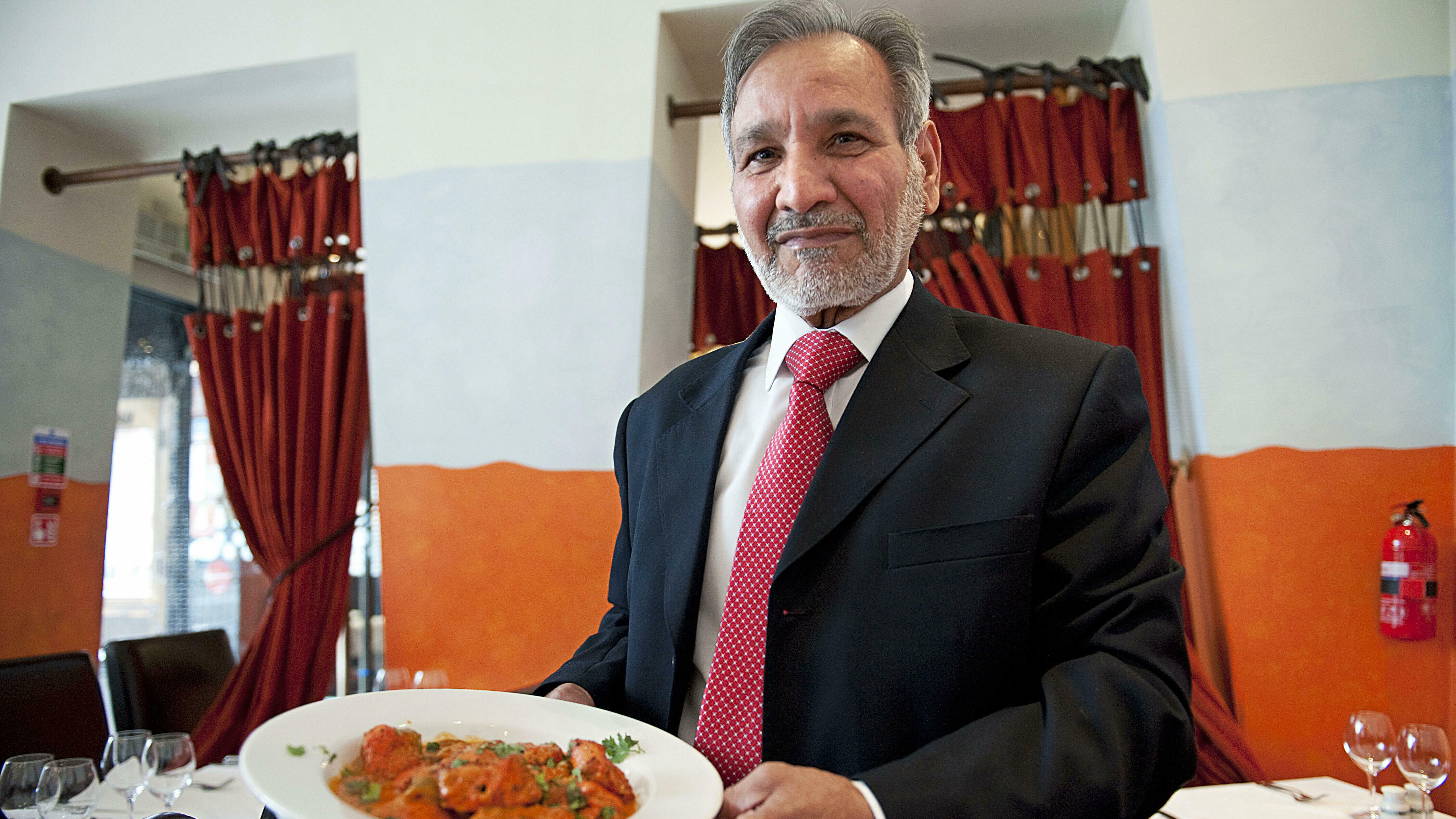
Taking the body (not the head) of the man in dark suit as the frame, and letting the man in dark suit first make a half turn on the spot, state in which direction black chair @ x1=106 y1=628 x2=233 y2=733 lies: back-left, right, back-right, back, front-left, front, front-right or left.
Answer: left

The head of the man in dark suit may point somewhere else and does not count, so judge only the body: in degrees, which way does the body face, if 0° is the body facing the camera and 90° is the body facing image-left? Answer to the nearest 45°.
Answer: approximately 45°

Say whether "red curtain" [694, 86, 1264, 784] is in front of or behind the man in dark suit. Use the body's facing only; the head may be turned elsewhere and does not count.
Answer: behind

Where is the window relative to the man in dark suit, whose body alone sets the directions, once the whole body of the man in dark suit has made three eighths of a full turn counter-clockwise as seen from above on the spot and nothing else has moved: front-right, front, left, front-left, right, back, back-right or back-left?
back-left

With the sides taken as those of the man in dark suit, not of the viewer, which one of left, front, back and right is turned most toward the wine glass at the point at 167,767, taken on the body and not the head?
right

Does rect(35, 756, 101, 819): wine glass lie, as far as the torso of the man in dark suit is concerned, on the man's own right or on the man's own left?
on the man's own right

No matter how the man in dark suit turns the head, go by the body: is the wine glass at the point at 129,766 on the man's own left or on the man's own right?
on the man's own right

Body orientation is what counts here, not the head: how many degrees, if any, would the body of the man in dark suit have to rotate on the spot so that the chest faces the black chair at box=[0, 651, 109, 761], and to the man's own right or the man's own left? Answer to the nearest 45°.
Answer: approximately 90° to the man's own right

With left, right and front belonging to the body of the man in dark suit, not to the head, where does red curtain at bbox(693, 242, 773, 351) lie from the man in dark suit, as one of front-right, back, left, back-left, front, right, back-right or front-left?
back-right
